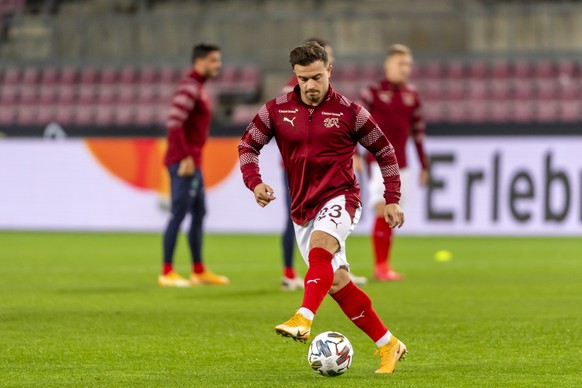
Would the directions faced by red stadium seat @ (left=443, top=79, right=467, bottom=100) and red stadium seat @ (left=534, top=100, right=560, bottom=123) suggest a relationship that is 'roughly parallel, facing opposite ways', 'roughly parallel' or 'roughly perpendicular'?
roughly parallel

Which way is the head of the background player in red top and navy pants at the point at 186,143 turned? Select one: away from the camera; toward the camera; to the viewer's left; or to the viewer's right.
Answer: to the viewer's right

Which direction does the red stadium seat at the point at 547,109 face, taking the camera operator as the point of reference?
facing the viewer

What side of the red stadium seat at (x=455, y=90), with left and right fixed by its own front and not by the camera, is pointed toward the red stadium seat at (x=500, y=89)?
left

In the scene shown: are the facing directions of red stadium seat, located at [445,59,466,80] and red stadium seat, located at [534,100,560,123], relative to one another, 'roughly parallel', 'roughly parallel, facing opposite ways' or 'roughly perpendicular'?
roughly parallel

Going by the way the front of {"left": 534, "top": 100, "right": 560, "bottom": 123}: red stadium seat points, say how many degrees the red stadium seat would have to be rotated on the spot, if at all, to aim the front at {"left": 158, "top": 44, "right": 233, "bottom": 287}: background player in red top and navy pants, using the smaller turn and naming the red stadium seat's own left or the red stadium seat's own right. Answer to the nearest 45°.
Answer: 0° — it already faces them

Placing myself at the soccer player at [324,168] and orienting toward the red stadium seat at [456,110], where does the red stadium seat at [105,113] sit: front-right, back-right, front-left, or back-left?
front-left

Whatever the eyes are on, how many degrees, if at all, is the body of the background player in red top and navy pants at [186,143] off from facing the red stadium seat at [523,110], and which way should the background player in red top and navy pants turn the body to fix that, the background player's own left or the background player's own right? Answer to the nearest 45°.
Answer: approximately 45° to the background player's own left

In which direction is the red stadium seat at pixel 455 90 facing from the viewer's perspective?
toward the camera

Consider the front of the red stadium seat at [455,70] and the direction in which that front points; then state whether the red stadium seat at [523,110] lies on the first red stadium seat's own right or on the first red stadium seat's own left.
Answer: on the first red stadium seat's own left

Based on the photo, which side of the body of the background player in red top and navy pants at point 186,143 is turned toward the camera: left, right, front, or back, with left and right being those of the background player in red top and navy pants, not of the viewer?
right
